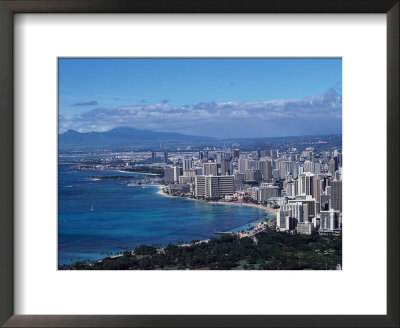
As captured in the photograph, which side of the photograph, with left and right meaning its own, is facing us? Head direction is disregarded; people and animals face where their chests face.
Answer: front
